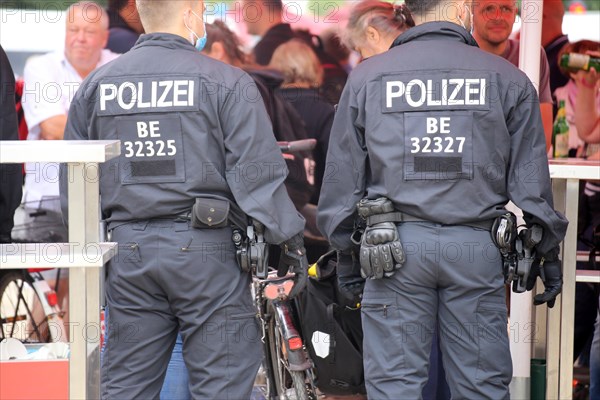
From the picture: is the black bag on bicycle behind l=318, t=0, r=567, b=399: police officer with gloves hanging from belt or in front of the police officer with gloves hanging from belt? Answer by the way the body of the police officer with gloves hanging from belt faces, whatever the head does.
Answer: in front

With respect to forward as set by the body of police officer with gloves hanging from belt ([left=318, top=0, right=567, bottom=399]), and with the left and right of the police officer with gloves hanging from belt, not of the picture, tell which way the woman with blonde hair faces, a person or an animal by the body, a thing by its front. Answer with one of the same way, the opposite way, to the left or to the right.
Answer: the same way

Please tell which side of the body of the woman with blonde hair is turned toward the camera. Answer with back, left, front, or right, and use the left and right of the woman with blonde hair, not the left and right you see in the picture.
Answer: back

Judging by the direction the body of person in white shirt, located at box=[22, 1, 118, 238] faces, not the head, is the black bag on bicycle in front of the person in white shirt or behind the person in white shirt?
in front

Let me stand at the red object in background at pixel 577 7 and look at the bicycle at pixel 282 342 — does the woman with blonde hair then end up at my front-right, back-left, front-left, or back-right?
front-right

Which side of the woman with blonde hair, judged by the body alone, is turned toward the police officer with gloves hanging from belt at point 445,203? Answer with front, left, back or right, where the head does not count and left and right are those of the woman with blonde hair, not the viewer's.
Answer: back

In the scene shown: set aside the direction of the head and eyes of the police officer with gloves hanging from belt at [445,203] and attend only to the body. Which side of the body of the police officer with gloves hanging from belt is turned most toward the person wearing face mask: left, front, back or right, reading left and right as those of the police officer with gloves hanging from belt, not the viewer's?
left

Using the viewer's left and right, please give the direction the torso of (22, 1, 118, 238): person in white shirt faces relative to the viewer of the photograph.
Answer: facing the viewer and to the right of the viewer

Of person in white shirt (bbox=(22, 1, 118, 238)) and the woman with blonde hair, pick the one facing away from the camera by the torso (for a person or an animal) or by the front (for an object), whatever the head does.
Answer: the woman with blonde hair

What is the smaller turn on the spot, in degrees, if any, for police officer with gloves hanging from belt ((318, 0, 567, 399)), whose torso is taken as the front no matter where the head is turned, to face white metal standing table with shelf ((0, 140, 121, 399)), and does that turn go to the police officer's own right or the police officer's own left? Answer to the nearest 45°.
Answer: approximately 135° to the police officer's own left

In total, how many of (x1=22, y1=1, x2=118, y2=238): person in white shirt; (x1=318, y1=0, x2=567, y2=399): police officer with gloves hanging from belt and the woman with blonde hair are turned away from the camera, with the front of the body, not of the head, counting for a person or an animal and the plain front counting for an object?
2

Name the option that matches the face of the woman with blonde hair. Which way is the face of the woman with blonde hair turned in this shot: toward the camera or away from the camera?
away from the camera

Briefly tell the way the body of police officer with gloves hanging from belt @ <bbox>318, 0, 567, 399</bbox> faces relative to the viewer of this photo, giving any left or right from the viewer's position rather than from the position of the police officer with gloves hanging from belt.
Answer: facing away from the viewer

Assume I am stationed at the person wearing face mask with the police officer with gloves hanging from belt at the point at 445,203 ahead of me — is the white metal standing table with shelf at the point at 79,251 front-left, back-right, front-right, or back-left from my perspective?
back-right

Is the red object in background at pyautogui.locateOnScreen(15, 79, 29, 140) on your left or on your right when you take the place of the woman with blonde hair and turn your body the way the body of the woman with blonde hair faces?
on your left
